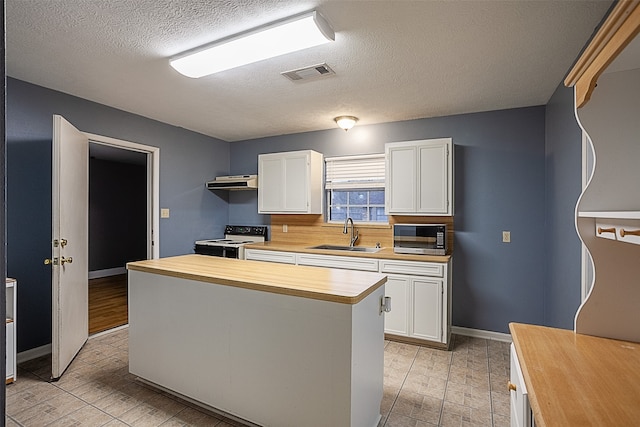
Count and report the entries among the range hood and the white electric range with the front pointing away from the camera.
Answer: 0

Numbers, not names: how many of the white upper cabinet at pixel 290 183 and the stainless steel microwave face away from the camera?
0

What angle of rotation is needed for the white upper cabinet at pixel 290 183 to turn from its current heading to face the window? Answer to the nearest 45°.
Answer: approximately 135° to its left

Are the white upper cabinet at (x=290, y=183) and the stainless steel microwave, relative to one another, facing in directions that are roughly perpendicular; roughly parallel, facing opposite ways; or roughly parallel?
roughly parallel

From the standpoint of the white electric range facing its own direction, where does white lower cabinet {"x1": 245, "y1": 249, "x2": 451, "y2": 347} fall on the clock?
The white lower cabinet is roughly at 9 o'clock from the white electric range.

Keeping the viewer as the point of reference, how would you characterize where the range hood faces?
facing the viewer and to the left of the viewer

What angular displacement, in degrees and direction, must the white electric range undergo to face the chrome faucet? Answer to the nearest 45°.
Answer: approximately 90° to its left

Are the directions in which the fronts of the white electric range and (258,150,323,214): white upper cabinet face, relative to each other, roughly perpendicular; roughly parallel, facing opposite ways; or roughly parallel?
roughly parallel

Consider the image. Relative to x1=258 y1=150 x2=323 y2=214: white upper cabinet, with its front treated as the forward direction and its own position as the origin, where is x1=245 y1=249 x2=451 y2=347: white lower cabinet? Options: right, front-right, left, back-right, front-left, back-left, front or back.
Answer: left

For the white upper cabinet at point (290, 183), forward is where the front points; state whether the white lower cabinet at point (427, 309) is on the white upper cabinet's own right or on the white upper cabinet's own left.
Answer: on the white upper cabinet's own left

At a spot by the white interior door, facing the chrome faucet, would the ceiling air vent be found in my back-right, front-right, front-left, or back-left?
front-right

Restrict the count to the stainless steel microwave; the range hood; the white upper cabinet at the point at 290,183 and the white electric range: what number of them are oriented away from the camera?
0

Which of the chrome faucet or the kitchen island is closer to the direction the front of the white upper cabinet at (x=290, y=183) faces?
the kitchen island

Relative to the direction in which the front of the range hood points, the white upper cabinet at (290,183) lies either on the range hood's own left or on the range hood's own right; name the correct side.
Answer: on the range hood's own left

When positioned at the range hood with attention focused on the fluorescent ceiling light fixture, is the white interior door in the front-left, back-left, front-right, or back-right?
front-right

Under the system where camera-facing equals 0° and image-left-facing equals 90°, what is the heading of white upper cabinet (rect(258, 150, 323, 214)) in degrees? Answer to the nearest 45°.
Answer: approximately 45°

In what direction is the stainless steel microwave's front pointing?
toward the camera

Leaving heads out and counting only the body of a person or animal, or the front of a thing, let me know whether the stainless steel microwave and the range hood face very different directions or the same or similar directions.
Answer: same or similar directions

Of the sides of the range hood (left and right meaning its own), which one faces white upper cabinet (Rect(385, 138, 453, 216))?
left

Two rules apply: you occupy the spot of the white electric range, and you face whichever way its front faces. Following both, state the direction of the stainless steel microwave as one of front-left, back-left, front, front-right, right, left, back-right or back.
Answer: left
